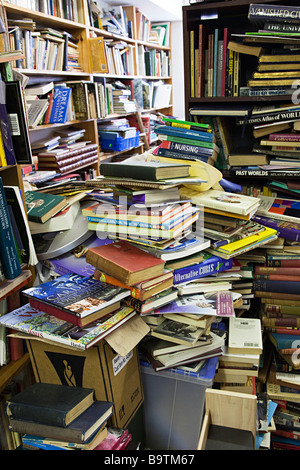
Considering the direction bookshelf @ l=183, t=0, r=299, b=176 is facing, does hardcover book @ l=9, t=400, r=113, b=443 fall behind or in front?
in front

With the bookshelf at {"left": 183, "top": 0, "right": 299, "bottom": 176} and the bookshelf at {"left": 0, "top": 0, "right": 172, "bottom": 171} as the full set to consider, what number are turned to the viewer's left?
0

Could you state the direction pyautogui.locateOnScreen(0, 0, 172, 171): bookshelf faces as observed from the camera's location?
facing the viewer and to the right of the viewer

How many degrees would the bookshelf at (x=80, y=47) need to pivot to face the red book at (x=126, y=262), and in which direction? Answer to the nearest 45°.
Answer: approximately 45° to its right

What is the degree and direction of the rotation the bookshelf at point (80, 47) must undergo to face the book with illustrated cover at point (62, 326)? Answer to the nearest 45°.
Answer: approximately 45° to its right

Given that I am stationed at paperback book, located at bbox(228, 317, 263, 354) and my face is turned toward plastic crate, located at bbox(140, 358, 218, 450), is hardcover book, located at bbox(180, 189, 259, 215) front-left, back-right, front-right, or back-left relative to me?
back-right

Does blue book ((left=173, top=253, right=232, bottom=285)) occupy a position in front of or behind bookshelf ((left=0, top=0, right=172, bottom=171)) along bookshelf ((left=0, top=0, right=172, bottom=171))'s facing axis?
in front

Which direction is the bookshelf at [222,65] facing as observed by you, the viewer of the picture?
facing the viewer

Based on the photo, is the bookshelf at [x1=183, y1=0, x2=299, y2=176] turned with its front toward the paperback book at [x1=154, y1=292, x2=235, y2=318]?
yes

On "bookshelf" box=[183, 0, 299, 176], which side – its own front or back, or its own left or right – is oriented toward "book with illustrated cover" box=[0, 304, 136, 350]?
front

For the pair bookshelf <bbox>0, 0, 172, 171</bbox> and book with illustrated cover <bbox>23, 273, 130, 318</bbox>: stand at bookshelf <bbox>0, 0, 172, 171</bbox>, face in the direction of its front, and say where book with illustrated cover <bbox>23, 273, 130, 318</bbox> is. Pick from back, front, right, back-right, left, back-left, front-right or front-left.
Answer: front-right

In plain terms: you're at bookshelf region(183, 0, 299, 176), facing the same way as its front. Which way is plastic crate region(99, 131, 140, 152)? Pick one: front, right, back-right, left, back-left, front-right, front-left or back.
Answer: back-right

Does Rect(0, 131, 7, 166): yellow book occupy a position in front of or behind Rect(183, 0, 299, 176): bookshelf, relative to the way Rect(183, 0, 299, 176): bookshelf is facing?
in front

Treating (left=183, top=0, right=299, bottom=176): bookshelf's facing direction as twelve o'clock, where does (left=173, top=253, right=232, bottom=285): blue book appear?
The blue book is roughly at 12 o'clock from the bookshelf.
